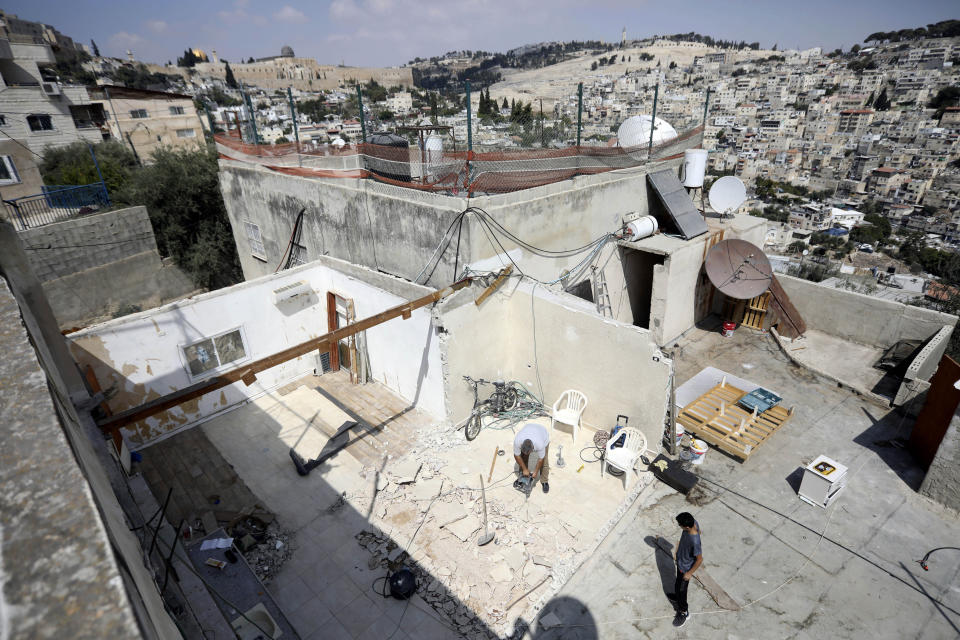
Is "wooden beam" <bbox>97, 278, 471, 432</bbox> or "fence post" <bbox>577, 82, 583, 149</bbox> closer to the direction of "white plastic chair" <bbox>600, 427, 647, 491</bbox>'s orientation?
the wooden beam

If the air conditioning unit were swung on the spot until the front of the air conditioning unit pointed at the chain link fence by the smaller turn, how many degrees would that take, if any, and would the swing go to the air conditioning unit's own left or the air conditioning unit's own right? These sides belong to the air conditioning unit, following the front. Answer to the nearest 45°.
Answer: approximately 45° to the air conditioning unit's own left

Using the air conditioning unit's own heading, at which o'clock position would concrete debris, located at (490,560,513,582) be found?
The concrete debris is roughly at 1 o'clock from the air conditioning unit.

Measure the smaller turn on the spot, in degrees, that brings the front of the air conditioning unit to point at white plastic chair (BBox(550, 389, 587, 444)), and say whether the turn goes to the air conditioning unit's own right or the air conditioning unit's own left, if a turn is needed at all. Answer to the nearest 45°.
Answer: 0° — it already faces it

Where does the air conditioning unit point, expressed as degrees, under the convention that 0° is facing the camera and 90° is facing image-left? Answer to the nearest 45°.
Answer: approximately 315°

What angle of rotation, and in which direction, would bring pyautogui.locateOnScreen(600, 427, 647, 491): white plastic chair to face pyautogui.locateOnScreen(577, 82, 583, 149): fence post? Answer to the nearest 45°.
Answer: approximately 135° to its right

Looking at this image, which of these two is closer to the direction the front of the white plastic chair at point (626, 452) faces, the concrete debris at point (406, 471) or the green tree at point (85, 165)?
the concrete debris

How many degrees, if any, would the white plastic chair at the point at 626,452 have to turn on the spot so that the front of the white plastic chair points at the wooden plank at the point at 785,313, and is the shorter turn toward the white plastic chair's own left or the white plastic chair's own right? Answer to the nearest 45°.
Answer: approximately 180°

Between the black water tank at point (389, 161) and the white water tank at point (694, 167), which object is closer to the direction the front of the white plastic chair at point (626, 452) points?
the black water tank
